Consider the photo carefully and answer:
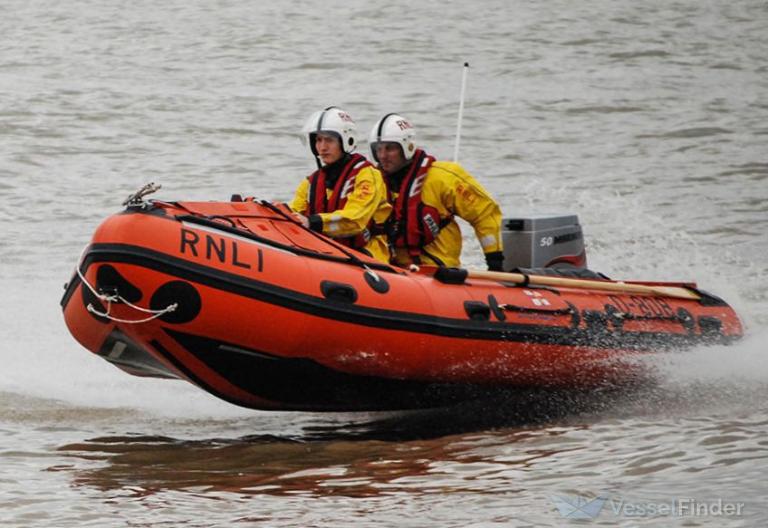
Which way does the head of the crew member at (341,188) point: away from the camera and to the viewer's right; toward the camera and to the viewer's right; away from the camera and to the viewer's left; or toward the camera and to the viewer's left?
toward the camera and to the viewer's left

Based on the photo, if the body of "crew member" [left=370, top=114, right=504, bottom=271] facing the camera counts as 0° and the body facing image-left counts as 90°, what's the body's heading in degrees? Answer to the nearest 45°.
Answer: approximately 45°

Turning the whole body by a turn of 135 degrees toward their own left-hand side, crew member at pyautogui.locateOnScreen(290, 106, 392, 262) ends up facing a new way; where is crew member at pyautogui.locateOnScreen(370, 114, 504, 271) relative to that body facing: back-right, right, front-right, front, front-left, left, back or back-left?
front-left

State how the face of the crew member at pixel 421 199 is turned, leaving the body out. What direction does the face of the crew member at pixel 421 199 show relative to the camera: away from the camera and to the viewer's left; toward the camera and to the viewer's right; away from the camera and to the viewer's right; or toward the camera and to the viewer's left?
toward the camera and to the viewer's left

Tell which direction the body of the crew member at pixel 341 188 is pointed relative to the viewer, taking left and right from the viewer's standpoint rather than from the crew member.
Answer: facing the viewer and to the left of the viewer
